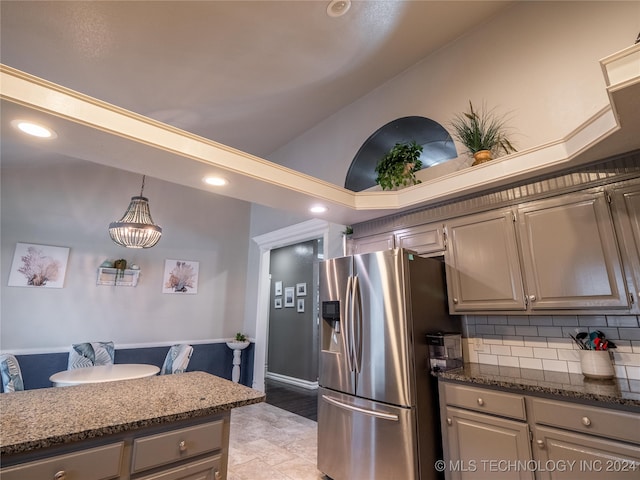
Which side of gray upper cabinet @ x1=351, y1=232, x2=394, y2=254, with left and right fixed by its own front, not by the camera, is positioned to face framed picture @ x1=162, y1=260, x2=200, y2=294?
right

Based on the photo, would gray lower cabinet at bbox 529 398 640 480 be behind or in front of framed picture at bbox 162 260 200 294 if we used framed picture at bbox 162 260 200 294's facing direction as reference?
in front

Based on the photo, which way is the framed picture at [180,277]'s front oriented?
toward the camera

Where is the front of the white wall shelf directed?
toward the camera

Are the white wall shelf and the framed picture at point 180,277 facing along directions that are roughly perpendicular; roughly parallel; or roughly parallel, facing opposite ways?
roughly parallel

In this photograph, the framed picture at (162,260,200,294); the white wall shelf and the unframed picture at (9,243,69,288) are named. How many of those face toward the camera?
3

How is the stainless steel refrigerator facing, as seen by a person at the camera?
facing the viewer and to the left of the viewer

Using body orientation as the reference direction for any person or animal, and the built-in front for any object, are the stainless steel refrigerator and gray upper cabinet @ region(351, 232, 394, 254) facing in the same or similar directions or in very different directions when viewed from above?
same or similar directions

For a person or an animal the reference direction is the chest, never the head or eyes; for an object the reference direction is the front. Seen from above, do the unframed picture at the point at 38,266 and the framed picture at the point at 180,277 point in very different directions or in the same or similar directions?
same or similar directions

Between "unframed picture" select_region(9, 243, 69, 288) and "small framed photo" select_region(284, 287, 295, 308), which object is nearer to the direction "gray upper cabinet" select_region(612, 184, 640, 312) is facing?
the unframed picture

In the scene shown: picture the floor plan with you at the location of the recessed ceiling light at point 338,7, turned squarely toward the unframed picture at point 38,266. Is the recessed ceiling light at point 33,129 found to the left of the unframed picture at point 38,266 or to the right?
left

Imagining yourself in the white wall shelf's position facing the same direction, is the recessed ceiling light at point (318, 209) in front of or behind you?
in front

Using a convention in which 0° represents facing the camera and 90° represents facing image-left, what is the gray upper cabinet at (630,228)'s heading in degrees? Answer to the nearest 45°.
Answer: approximately 45°

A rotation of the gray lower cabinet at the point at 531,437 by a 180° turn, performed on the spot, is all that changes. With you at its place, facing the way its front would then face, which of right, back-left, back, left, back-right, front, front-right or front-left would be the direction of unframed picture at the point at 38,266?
back-left

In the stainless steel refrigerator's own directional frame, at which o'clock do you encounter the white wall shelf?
The white wall shelf is roughly at 2 o'clock from the stainless steel refrigerator.

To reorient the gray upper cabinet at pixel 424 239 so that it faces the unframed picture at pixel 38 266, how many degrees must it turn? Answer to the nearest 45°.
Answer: approximately 45° to its right

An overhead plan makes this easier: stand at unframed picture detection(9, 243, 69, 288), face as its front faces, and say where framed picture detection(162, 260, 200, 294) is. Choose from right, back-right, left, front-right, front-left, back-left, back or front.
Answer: left

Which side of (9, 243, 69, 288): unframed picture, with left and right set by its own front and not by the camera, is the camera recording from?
front
